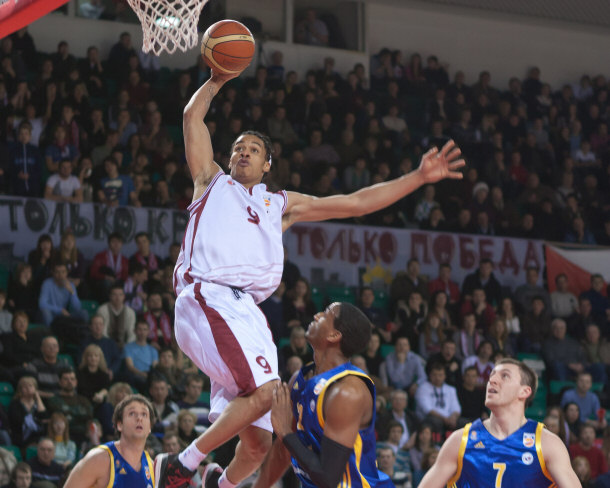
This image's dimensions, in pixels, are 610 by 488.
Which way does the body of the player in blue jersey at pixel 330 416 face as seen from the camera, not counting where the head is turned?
to the viewer's left

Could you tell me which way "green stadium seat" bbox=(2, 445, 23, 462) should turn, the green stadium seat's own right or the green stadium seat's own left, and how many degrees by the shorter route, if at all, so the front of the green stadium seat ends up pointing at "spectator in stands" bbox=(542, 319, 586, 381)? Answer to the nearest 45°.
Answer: approximately 90° to the green stadium seat's own left

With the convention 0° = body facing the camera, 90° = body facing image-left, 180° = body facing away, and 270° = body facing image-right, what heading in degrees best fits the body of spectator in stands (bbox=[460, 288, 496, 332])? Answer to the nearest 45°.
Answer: approximately 0°

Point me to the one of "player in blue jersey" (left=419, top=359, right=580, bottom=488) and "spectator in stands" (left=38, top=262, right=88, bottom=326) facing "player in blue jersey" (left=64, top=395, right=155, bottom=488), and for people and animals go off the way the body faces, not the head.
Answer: the spectator in stands

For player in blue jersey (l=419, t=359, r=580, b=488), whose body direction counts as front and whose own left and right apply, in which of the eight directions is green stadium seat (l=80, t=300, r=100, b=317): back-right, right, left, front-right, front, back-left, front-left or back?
back-right

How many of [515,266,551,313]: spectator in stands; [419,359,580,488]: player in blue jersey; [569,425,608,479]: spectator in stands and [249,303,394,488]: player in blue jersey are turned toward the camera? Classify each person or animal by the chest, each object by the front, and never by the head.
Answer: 3

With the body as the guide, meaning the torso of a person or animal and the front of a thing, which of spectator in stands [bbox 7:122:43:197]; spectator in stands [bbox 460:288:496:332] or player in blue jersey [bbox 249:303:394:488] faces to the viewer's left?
the player in blue jersey

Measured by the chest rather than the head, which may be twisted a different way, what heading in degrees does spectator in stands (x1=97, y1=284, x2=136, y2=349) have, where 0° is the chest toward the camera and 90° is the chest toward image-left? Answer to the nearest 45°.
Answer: approximately 0°

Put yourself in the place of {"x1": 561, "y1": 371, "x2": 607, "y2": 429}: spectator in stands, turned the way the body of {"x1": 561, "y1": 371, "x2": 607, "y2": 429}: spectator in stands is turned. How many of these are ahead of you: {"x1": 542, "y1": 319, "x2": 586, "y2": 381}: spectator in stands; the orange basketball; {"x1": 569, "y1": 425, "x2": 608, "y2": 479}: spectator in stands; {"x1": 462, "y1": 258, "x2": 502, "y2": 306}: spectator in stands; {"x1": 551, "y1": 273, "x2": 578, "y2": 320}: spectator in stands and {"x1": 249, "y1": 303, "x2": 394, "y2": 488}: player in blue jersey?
3

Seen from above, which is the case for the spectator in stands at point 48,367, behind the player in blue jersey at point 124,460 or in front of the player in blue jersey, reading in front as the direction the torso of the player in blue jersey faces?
behind

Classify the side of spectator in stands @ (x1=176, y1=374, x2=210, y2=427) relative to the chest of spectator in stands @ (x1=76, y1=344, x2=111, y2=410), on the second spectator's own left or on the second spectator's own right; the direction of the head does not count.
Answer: on the second spectator's own left

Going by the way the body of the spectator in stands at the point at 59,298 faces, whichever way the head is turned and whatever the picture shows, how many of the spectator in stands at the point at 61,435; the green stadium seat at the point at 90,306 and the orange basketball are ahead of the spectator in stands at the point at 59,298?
2

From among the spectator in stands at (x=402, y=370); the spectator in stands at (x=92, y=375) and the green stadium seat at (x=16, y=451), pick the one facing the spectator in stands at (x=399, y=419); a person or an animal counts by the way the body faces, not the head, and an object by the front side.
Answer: the spectator in stands at (x=402, y=370)
